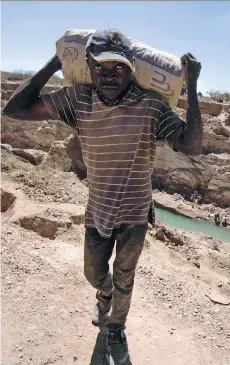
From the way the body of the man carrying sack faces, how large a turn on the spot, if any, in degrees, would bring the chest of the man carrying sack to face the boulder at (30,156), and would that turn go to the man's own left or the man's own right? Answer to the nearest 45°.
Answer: approximately 180°

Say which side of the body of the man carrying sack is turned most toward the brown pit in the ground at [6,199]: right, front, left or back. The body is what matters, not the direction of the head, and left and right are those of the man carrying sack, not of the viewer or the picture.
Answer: back

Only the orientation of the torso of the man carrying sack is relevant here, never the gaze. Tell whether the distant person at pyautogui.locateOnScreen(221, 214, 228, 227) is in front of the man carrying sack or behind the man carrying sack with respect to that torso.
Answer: behind

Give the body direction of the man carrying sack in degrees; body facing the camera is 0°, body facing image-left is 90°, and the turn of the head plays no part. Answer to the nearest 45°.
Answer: approximately 0°

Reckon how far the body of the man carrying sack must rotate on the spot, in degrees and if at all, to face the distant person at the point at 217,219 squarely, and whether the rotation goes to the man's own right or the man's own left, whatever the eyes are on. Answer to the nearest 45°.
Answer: approximately 180°
